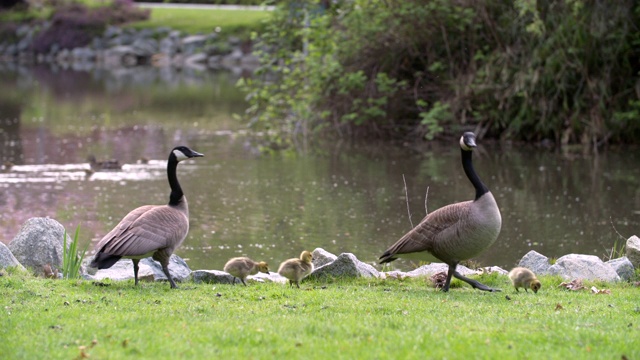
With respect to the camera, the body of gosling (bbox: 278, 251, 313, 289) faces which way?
to the viewer's right

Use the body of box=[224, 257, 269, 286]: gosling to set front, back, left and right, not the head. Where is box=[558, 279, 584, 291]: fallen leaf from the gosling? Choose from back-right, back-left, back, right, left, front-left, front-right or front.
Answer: front

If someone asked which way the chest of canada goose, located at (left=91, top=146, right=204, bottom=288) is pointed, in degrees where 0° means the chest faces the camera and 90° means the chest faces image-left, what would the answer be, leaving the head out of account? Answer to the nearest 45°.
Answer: approximately 270°

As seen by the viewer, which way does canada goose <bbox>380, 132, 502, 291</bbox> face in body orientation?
to the viewer's right

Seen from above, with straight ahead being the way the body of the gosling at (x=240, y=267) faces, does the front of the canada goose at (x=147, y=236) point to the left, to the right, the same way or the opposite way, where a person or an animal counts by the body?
the same way

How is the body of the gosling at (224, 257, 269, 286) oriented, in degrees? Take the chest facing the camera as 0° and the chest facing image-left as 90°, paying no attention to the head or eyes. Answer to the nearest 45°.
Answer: approximately 270°

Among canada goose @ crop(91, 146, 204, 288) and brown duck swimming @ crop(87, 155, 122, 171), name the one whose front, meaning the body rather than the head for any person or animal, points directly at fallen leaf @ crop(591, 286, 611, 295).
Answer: canada goose @ crop(91, 146, 204, 288)

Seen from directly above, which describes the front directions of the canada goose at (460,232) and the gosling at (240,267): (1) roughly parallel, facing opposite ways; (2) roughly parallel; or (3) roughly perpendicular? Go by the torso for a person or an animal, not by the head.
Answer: roughly parallel

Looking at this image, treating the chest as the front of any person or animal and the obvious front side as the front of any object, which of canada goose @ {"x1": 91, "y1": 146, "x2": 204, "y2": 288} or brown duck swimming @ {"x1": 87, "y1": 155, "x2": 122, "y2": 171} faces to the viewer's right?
canada goose @ {"x1": 91, "y1": 146, "x2": 204, "y2": 288}

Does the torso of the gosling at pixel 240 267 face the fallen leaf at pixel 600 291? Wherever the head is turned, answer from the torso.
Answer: yes

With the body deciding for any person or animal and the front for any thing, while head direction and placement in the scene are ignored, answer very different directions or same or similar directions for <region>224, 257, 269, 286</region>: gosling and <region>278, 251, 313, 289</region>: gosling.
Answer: same or similar directions

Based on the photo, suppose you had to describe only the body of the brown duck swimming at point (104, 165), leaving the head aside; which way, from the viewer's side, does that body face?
to the viewer's left

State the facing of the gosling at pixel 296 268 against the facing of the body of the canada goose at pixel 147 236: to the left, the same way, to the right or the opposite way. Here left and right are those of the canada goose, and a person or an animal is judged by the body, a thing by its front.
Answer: the same way

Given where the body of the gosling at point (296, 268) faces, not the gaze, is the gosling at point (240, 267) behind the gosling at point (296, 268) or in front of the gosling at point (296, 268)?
behind

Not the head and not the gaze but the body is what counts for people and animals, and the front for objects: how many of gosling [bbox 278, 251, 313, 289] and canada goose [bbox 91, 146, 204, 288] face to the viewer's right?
2

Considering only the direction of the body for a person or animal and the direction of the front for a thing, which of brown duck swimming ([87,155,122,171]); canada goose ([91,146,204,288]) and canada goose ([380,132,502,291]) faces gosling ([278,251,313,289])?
canada goose ([91,146,204,288])

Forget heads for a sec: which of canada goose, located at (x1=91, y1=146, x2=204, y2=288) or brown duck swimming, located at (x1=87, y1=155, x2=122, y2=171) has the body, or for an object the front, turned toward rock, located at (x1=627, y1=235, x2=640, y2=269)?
canada goose, located at (x1=91, y1=146, x2=204, y2=288)
